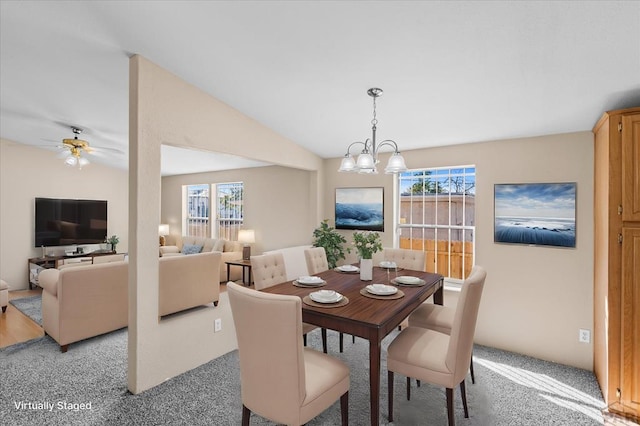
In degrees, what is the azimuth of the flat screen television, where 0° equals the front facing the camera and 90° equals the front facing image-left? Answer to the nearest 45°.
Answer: approximately 315°

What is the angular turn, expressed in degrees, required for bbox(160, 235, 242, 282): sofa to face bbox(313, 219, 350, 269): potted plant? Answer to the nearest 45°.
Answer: approximately 90° to its left

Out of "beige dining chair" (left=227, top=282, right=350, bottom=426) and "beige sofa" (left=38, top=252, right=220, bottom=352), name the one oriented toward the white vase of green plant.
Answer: the beige dining chair

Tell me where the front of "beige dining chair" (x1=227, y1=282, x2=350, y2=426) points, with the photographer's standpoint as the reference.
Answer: facing away from the viewer and to the right of the viewer

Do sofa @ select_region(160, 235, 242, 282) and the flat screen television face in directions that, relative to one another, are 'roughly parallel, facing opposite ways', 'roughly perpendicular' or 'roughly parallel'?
roughly perpendicular

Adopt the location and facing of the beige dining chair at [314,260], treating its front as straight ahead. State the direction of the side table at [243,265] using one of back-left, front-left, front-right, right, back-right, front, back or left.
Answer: back

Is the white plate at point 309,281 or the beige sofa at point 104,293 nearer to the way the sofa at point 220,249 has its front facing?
the beige sofa
